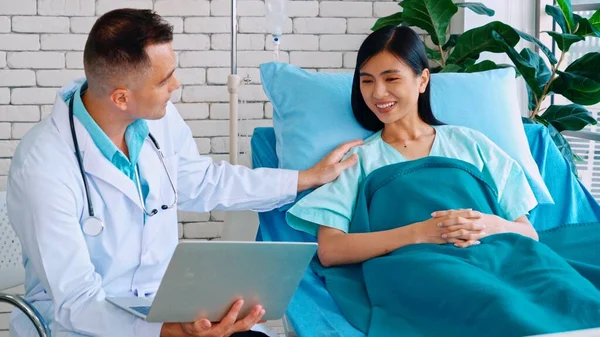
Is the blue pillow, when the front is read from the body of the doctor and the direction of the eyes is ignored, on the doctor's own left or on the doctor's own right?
on the doctor's own left

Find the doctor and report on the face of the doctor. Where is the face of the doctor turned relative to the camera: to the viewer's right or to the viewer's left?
to the viewer's right

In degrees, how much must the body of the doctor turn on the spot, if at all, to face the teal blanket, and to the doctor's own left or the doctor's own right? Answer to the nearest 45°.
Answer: approximately 45° to the doctor's own left

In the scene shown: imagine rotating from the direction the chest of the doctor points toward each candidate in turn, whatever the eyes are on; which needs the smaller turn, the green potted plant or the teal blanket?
the teal blanket

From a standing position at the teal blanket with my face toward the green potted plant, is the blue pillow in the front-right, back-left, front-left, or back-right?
front-left

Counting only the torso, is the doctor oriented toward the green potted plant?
no

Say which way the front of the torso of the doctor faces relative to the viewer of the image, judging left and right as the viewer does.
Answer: facing the viewer and to the right of the viewer

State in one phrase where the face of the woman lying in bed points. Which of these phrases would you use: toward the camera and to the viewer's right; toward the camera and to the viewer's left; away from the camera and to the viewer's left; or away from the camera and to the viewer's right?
toward the camera and to the viewer's left
